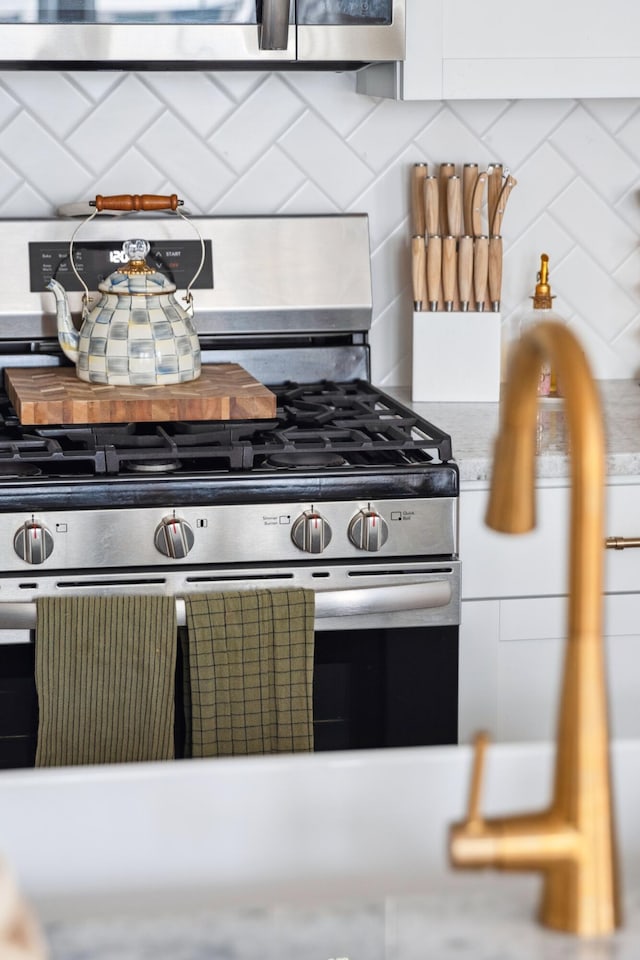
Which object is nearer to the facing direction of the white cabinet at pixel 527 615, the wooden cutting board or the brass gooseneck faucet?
the brass gooseneck faucet

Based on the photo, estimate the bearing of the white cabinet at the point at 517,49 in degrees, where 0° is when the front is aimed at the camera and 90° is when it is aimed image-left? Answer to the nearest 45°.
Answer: approximately 0°

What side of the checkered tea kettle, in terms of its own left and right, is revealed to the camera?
left

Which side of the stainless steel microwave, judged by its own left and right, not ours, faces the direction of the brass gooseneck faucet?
front

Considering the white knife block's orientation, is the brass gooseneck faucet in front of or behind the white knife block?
in front

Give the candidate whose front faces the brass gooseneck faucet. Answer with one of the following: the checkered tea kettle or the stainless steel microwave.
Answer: the stainless steel microwave

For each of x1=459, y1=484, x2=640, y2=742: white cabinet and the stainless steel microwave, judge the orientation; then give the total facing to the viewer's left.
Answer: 0

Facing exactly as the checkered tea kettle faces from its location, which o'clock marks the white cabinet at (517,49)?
The white cabinet is roughly at 6 o'clock from the checkered tea kettle.
